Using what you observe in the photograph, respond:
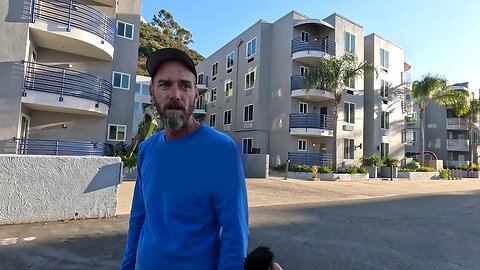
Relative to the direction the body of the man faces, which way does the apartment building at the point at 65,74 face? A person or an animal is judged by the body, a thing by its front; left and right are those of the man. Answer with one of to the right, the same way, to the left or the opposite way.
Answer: to the left

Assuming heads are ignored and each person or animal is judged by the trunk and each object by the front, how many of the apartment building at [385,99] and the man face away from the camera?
0

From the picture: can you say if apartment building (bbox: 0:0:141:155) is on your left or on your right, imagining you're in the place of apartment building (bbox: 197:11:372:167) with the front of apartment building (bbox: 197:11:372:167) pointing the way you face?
on your right

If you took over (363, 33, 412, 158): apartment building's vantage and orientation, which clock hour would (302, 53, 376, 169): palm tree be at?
The palm tree is roughly at 2 o'clock from the apartment building.

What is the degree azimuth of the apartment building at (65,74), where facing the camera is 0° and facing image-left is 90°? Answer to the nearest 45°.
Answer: approximately 315°

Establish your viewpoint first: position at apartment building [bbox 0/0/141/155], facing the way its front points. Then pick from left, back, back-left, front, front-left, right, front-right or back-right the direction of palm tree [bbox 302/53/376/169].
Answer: front-left

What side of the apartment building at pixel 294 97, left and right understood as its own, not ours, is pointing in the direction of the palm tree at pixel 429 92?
left

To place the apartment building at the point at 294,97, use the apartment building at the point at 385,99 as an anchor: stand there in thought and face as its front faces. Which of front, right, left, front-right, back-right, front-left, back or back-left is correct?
right

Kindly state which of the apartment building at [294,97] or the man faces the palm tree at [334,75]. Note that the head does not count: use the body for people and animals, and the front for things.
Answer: the apartment building
